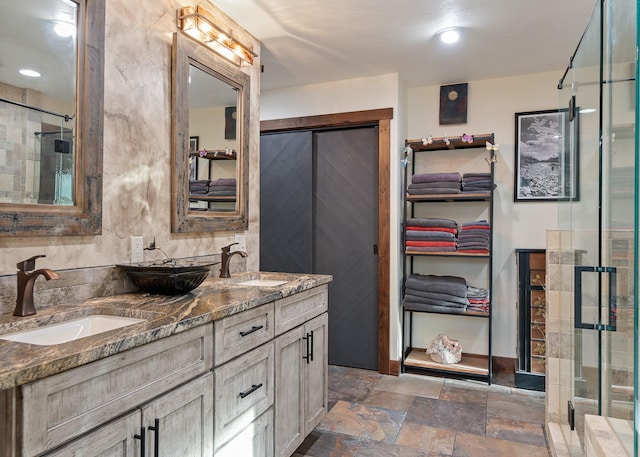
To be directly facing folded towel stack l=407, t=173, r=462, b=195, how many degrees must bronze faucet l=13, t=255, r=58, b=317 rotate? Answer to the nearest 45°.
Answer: approximately 45° to its left

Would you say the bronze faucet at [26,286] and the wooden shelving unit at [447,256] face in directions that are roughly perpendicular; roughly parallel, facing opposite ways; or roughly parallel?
roughly perpendicular

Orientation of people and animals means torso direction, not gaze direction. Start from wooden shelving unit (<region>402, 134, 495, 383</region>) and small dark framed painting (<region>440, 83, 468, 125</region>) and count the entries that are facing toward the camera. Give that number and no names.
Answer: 2

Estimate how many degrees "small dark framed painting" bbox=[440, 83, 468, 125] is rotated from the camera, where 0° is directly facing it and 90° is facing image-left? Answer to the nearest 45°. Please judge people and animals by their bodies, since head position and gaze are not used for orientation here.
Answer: approximately 0°

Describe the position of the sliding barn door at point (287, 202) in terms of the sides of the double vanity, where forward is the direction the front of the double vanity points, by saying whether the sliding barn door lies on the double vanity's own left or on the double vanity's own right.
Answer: on the double vanity's own left

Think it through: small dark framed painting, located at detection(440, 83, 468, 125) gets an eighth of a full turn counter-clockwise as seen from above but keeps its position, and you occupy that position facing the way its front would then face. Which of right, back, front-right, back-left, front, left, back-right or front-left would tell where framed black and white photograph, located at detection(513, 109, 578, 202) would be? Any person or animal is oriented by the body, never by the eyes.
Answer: front-left

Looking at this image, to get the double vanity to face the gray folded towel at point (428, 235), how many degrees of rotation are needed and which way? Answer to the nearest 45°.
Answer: approximately 90° to its left

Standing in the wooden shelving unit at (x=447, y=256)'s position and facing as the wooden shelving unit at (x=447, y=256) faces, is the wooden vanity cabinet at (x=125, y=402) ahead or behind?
ahead

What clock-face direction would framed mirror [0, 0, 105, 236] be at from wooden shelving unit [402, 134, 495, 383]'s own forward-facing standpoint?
The framed mirror is roughly at 1 o'clock from the wooden shelving unit.

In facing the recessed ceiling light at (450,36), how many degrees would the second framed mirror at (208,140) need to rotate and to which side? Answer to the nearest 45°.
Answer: approximately 45° to its left

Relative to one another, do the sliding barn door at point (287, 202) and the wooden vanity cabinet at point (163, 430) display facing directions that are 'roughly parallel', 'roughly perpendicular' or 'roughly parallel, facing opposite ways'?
roughly perpendicular
